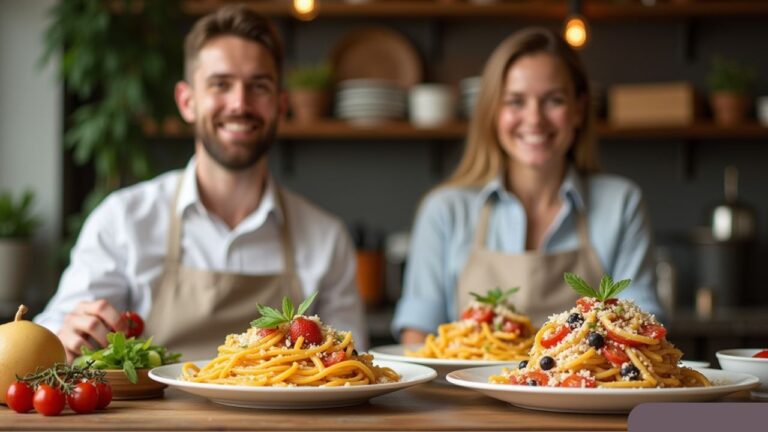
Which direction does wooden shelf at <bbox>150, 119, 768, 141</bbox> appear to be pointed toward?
toward the camera

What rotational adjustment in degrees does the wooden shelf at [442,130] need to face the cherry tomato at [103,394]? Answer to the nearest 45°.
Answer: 0° — it already faces it

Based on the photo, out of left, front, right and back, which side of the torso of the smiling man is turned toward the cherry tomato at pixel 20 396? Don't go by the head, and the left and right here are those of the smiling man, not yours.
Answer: front

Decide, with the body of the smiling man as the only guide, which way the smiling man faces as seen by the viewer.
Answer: toward the camera

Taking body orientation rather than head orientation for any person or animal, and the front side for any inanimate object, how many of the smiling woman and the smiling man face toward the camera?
2

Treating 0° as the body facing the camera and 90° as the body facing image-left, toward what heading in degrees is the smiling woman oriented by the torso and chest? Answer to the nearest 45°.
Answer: approximately 0°

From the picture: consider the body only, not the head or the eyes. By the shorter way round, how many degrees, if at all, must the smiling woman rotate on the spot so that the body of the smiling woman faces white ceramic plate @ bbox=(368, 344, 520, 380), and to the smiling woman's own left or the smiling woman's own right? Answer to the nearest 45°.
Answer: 0° — they already face it

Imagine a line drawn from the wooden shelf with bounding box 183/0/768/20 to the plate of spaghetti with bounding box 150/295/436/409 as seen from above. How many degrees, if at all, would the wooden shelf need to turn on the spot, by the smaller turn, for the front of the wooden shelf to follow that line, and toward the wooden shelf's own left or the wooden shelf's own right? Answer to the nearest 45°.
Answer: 0° — it already faces it

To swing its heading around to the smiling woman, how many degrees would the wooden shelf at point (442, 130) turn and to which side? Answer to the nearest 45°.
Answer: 0° — it already faces them

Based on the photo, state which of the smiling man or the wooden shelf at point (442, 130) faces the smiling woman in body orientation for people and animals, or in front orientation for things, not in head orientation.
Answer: the wooden shelf

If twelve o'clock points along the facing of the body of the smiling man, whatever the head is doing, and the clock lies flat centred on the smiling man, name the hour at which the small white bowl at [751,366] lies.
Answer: The small white bowl is roughly at 11 o'clock from the smiling man.

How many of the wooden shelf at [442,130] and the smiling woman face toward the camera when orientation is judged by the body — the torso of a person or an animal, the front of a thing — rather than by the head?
2

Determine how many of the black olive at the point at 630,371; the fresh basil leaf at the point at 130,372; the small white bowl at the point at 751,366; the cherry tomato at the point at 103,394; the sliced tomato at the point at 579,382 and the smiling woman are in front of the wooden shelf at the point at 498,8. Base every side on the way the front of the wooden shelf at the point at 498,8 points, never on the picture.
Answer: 6

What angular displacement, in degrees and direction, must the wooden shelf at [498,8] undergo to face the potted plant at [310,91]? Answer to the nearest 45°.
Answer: approximately 90° to its right

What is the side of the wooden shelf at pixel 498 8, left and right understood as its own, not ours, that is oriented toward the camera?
front
